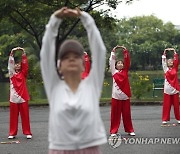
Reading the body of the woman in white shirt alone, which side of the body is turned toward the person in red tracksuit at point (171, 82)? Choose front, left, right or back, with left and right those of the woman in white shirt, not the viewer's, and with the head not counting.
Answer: back

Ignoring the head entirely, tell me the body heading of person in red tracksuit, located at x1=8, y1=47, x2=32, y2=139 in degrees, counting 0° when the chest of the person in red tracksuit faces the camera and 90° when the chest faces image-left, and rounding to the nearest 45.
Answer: approximately 0°

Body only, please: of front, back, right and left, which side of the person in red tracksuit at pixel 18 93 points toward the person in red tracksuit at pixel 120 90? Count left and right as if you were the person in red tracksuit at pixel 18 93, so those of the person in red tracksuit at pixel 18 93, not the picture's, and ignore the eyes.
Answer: left

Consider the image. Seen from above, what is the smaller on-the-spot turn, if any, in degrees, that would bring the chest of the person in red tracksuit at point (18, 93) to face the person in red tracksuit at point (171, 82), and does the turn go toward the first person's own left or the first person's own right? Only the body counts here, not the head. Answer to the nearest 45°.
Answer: approximately 90° to the first person's own left

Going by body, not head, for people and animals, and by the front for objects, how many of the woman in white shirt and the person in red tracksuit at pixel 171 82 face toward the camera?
2

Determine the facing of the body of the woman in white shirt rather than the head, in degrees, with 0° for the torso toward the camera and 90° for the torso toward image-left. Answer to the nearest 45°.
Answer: approximately 0°

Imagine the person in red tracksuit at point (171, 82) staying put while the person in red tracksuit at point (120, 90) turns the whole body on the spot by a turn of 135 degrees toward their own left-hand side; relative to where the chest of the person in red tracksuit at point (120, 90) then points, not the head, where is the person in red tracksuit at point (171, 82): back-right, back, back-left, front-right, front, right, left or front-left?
front

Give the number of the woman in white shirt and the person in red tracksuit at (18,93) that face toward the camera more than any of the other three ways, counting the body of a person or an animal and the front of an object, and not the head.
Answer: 2

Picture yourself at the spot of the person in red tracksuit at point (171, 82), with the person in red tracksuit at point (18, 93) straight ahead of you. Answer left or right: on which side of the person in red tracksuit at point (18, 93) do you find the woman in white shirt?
left

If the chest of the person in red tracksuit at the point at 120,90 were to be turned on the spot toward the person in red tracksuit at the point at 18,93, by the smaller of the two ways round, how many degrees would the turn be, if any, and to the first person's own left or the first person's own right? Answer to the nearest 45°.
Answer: approximately 90° to the first person's own right

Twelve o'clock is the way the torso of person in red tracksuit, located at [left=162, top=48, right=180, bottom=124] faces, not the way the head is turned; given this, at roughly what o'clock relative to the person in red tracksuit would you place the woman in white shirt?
The woman in white shirt is roughly at 12 o'clock from the person in red tracksuit.
